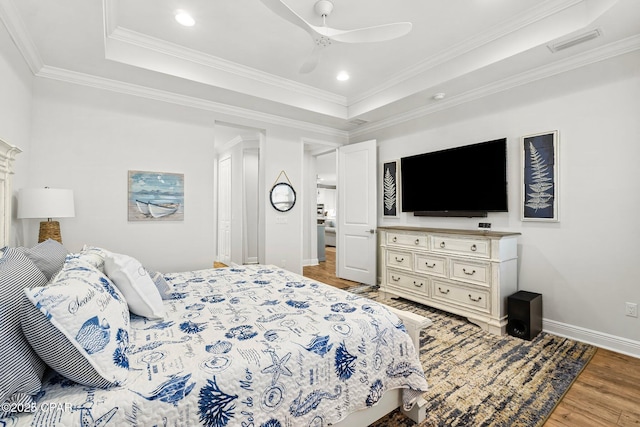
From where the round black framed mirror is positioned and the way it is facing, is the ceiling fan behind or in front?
in front

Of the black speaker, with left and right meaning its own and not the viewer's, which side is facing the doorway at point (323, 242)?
right

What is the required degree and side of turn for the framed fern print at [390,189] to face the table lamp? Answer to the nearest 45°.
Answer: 0° — it already faces it

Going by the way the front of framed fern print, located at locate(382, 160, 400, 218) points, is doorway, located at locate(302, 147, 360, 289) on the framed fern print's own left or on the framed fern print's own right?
on the framed fern print's own right

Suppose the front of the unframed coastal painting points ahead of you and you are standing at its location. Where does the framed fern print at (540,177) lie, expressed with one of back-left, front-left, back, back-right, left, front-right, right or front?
front-left

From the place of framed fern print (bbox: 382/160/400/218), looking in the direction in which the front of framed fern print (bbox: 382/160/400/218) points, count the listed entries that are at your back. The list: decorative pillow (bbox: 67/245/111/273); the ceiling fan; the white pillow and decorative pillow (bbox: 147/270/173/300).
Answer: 0

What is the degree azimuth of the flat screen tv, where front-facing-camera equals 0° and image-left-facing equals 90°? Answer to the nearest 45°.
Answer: approximately 45°

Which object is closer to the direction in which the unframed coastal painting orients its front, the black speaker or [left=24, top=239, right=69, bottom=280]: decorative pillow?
the decorative pillow

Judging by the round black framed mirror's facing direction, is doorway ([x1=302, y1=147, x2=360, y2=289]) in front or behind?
behind

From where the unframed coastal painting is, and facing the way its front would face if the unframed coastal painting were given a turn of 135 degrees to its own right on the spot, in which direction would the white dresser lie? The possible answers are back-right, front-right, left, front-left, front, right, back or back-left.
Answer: back

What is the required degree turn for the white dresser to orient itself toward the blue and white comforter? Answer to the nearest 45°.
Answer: approximately 45° to its left

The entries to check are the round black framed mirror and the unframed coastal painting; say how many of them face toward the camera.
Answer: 2

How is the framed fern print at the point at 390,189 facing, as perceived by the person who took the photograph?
facing the viewer and to the left of the viewer

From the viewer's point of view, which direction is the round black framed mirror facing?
toward the camera

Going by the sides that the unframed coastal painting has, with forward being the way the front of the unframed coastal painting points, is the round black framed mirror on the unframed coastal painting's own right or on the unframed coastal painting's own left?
on the unframed coastal painting's own left

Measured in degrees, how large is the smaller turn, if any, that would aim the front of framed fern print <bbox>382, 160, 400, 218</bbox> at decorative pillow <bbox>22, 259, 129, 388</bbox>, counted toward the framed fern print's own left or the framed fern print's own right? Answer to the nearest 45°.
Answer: approximately 45° to the framed fern print's own left

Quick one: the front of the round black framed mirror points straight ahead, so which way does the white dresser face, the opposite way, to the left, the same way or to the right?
to the right

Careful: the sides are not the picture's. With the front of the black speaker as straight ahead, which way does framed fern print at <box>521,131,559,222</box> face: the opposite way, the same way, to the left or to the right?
the same way

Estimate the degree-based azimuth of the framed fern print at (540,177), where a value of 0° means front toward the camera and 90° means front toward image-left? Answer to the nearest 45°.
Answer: approximately 45°

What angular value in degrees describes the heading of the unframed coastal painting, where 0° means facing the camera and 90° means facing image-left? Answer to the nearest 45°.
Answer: approximately 0°

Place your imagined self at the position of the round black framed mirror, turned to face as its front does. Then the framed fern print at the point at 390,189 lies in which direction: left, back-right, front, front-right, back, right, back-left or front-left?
left

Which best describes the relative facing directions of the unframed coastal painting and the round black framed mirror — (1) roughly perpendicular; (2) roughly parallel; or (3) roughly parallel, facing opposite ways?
roughly parallel

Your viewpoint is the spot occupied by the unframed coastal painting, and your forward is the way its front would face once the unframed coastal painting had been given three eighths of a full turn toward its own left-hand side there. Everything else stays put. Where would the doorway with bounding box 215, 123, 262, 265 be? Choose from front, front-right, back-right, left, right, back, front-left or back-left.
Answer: front

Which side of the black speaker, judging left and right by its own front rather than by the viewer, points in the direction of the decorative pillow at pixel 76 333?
front
